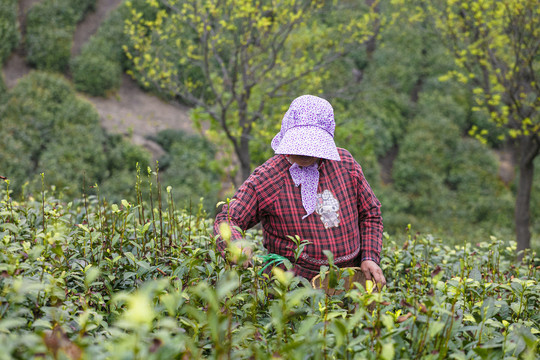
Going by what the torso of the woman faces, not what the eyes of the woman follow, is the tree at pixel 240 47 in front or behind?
behind

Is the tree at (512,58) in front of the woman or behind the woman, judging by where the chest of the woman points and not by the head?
behind

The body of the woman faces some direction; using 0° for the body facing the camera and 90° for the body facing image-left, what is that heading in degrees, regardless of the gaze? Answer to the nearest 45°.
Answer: approximately 0°
